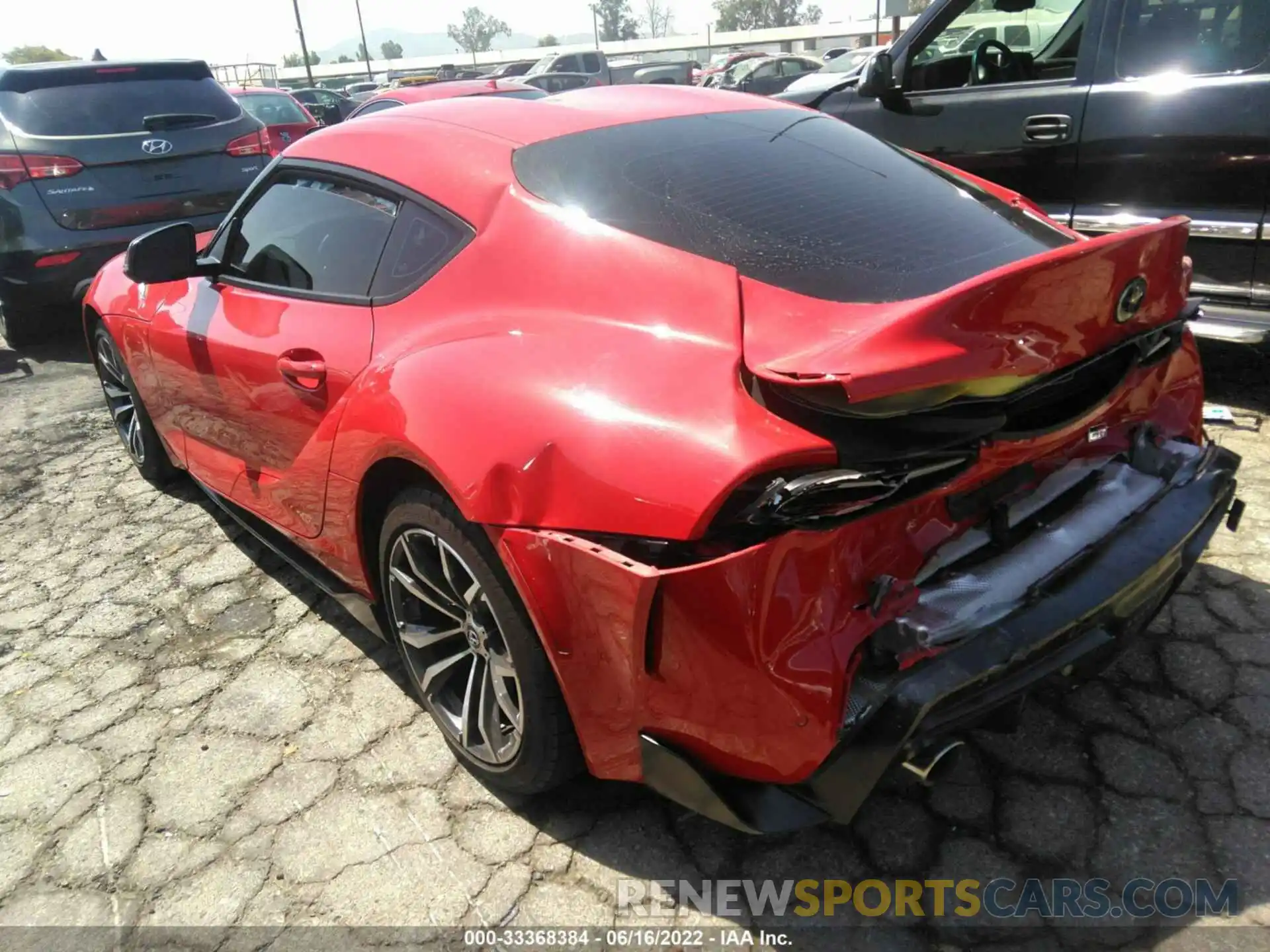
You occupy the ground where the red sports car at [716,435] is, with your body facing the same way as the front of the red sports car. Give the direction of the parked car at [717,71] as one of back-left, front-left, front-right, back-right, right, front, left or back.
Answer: front-right

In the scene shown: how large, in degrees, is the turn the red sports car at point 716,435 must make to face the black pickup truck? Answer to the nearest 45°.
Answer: approximately 90° to its right

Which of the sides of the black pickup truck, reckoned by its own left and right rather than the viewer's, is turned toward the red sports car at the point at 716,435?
left

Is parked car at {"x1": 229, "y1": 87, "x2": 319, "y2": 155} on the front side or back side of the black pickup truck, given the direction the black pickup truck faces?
on the front side

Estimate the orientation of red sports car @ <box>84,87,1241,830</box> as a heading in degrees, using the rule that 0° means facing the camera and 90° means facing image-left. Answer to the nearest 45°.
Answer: approximately 135°

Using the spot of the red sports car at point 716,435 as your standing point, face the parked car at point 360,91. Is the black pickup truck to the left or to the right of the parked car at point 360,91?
right

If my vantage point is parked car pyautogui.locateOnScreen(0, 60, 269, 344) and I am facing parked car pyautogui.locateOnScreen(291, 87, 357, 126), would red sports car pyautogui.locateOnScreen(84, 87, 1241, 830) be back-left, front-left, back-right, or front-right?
back-right

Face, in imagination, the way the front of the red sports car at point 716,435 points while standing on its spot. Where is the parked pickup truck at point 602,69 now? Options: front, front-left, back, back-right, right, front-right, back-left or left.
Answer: front-right

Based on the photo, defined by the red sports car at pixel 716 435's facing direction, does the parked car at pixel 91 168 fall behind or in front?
in front

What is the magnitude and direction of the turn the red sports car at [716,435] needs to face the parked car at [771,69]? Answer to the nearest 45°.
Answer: approximately 45° to its right

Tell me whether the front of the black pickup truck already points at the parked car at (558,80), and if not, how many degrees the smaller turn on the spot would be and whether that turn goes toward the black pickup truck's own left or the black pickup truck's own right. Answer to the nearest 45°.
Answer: approximately 45° to the black pickup truck's own right

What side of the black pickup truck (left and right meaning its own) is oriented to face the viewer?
left
